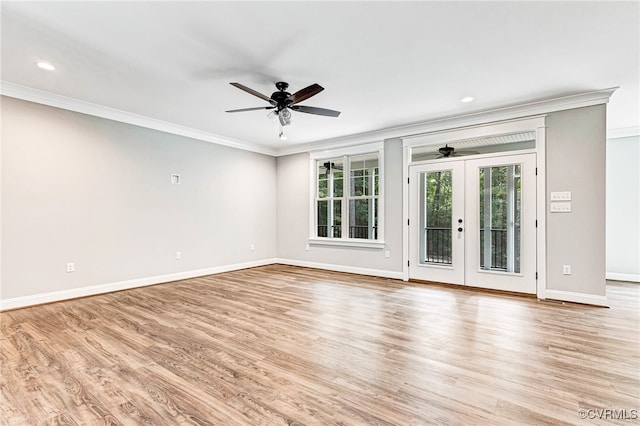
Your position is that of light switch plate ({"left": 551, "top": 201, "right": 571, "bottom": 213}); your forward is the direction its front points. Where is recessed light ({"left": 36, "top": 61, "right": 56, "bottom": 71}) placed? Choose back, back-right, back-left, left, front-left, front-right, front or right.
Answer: front-right

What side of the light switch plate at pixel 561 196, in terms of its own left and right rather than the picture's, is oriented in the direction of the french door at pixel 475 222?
right

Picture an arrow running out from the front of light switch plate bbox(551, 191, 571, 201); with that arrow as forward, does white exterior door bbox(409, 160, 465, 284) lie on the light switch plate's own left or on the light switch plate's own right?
on the light switch plate's own right

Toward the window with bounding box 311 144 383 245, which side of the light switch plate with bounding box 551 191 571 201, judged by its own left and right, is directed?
right

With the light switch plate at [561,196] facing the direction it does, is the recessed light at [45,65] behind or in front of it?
in front

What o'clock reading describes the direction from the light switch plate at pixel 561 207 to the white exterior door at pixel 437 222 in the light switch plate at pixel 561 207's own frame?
The white exterior door is roughly at 3 o'clock from the light switch plate.

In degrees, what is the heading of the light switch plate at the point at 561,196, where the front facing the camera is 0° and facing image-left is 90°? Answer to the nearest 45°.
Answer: approximately 0°

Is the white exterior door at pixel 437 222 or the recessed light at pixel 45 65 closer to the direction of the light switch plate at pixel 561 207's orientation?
the recessed light

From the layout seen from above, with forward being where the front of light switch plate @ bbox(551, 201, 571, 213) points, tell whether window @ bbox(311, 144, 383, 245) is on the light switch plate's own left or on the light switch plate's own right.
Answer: on the light switch plate's own right
